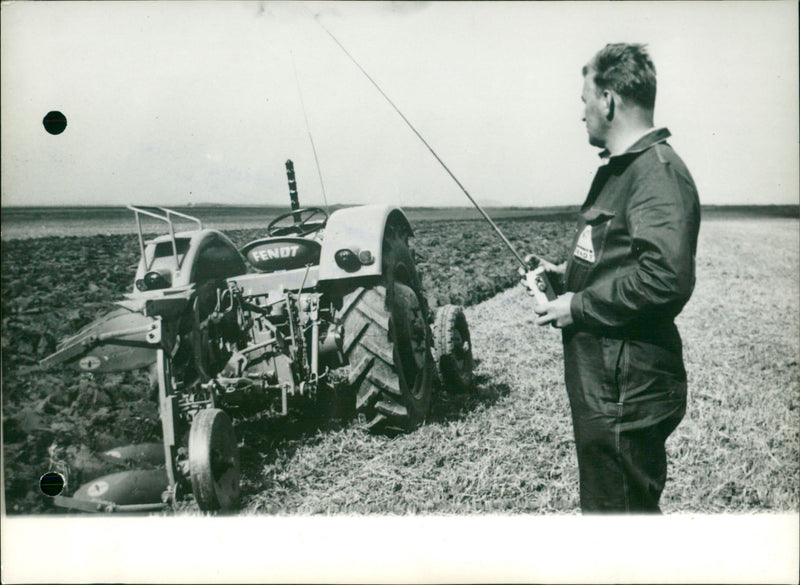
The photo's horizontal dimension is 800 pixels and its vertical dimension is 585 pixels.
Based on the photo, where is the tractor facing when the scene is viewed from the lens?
facing away from the viewer and to the right of the viewer

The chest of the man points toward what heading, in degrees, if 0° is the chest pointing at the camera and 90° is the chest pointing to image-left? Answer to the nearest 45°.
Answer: approximately 90°

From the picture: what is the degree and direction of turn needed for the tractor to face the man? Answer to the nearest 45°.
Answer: approximately 90° to its right

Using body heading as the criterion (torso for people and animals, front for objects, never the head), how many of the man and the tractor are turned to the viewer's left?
1

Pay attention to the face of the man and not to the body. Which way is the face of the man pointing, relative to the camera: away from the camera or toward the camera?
away from the camera

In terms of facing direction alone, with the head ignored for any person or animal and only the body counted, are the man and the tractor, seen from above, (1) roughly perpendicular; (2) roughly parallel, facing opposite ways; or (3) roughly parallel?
roughly perpendicular
